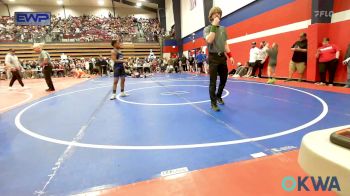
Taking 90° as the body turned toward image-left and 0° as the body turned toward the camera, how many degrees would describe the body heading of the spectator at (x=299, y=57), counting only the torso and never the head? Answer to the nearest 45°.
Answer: approximately 45°

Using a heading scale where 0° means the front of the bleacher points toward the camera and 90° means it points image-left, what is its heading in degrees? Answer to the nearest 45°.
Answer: approximately 0°

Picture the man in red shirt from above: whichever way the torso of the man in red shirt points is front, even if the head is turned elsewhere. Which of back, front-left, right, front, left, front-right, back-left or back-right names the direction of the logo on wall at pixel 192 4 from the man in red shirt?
right

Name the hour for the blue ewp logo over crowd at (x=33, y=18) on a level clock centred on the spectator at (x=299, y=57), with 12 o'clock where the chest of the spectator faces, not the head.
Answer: The blue ewp logo over crowd is roughly at 2 o'clock from the spectator.

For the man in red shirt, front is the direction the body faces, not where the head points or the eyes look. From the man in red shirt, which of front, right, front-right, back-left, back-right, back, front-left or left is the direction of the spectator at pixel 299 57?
right

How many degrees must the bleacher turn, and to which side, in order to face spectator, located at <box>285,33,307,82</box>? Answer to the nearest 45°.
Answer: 0° — it already faces them

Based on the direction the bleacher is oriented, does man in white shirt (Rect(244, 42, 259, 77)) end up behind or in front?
in front

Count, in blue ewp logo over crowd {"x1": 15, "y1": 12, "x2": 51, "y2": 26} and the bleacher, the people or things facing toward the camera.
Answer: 2

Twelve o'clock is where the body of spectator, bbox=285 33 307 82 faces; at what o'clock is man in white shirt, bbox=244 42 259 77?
The man in white shirt is roughly at 3 o'clock from the spectator.

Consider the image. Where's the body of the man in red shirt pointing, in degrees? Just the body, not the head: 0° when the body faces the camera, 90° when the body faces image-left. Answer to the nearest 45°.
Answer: approximately 45°
